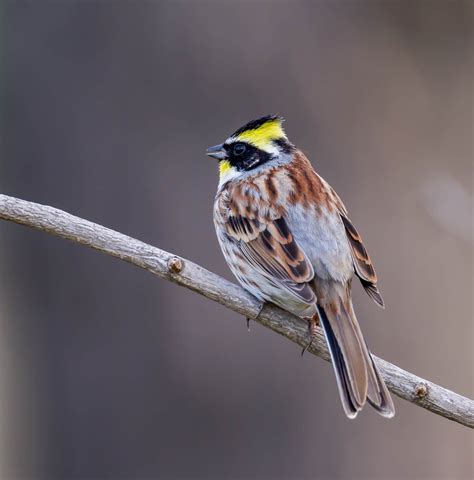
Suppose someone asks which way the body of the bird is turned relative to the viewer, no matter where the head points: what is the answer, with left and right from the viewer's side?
facing away from the viewer and to the left of the viewer
